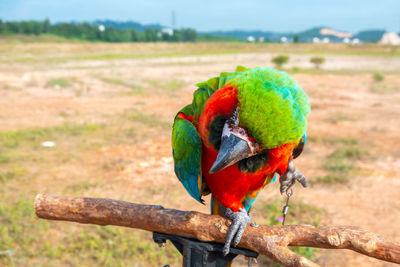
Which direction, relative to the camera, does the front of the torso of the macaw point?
toward the camera
